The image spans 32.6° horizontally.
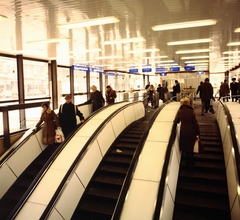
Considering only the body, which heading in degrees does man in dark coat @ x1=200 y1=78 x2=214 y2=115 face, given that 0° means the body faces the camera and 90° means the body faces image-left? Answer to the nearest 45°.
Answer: approximately 180°

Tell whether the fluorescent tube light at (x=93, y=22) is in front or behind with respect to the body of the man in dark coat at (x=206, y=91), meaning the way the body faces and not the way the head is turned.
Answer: behind

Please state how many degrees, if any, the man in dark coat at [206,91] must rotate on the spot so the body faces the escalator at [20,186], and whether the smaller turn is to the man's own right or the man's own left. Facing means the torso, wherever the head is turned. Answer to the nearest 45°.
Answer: approximately 135° to the man's own left

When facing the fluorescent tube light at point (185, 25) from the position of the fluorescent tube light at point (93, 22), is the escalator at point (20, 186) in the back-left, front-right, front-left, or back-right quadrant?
back-right
